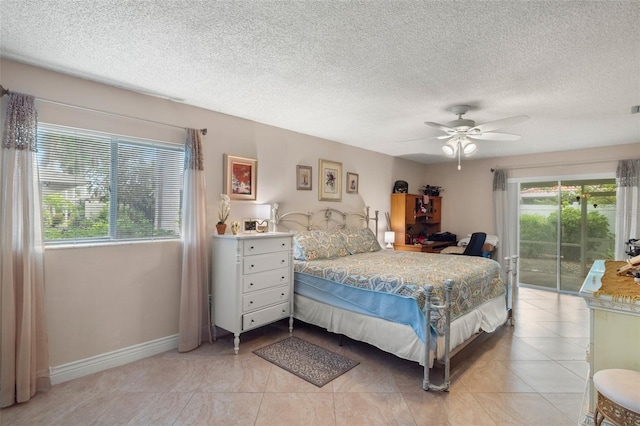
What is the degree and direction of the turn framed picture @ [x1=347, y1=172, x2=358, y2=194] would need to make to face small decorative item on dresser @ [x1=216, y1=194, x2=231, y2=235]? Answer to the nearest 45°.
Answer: approximately 90° to its right

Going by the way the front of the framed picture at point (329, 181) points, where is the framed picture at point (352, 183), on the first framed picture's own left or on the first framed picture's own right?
on the first framed picture's own left

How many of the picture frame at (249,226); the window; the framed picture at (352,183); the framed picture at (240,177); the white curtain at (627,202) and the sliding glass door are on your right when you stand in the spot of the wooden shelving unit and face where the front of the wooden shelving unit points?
4

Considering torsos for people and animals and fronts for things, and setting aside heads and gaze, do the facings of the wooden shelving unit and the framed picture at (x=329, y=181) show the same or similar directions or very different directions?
same or similar directions

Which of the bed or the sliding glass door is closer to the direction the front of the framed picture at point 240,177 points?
the bed

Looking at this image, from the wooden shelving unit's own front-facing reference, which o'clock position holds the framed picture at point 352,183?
The framed picture is roughly at 3 o'clock from the wooden shelving unit.

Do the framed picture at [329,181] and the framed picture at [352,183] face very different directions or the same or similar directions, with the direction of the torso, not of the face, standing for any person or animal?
same or similar directions

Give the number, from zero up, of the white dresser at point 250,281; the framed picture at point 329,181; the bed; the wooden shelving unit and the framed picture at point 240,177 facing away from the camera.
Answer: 0

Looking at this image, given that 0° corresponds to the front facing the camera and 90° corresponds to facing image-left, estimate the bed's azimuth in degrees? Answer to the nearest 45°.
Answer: approximately 315°

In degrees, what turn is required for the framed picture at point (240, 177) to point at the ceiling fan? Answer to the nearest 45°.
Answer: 0° — it already faces it

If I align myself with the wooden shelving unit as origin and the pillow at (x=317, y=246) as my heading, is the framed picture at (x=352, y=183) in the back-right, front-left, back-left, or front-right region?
front-right

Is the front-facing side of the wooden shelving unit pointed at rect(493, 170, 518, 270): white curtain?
no

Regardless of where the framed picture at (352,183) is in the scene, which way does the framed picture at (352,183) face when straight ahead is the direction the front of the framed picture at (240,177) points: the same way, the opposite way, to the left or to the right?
the same way

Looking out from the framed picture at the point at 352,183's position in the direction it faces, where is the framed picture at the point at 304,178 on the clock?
the framed picture at the point at 304,178 is roughly at 3 o'clock from the framed picture at the point at 352,183.

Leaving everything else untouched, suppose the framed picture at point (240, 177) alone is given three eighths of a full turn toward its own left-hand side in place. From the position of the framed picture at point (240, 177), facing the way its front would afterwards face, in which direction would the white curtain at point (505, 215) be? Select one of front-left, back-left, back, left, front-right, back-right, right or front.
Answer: right

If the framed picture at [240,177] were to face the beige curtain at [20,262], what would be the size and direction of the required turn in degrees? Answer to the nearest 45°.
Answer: approximately 90° to its right

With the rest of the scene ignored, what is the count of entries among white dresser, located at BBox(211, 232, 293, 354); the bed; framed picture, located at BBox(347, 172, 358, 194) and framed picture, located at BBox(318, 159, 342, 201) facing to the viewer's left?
0

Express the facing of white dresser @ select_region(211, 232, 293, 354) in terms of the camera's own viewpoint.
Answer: facing the viewer and to the right of the viewer

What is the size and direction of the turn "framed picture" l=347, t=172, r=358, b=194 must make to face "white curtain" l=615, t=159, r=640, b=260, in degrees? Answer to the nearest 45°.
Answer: approximately 45° to its left

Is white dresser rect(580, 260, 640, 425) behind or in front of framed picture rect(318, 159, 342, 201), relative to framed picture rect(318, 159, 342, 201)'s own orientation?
in front

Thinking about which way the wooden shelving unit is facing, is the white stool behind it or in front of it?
in front

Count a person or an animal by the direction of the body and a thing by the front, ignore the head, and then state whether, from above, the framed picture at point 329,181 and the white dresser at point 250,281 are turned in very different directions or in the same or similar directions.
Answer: same or similar directions
